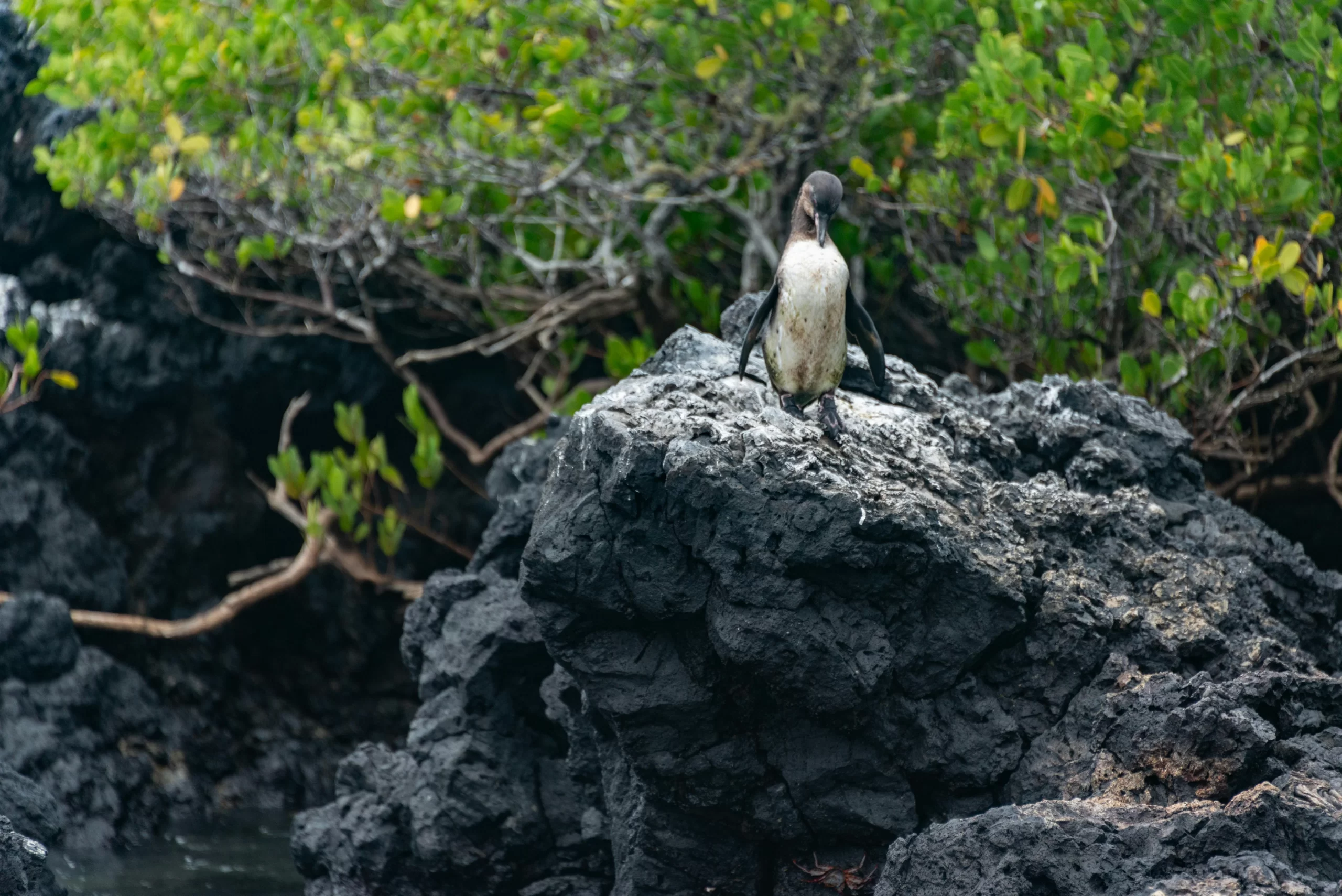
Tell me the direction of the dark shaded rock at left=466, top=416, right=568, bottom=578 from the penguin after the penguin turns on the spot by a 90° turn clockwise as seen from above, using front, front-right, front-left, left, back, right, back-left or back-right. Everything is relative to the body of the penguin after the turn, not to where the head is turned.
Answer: front-right

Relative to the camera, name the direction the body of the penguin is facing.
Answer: toward the camera
